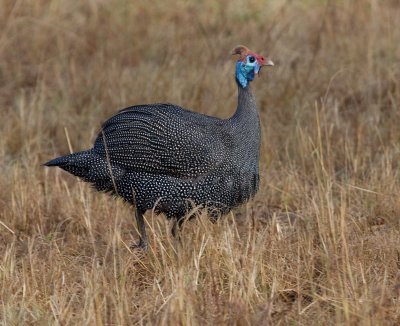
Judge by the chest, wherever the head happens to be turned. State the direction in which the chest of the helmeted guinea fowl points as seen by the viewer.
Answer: to the viewer's right
